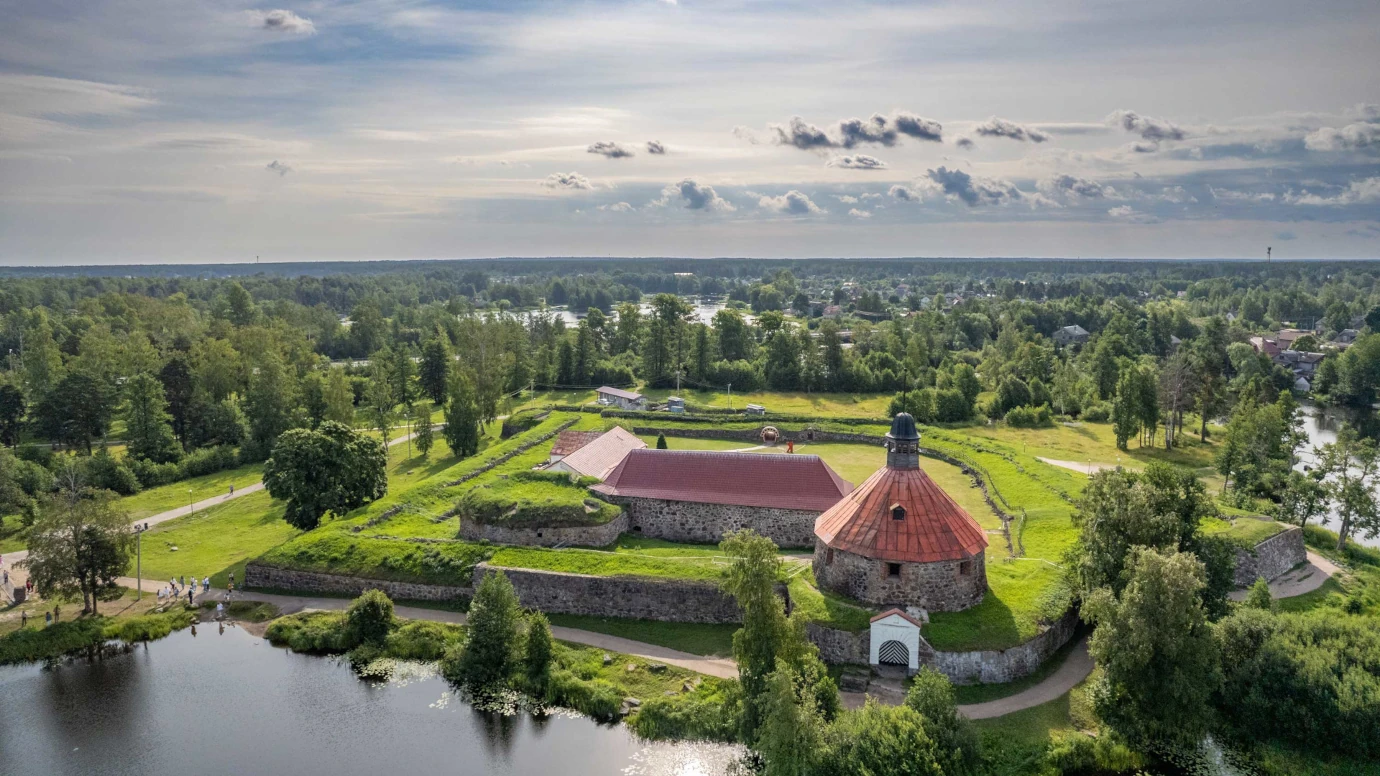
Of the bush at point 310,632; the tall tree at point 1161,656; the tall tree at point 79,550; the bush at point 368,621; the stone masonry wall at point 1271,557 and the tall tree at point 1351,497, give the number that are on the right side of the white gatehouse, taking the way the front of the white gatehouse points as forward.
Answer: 3

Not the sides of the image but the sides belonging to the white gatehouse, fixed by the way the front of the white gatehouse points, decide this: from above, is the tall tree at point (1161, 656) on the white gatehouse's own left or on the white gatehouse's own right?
on the white gatehouse's own left

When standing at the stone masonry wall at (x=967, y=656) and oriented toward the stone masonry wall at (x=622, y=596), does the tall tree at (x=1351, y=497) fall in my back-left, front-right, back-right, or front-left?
back-right

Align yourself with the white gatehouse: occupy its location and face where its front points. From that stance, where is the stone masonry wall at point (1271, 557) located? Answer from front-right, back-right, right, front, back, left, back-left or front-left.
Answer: back-left

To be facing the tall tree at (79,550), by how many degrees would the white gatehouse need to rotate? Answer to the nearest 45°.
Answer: approximately 90° to its right

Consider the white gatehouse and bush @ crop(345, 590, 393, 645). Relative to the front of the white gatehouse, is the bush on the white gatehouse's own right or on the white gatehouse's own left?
on the white gatehouse's own right

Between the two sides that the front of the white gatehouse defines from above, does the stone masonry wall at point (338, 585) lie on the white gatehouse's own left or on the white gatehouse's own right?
on the white gatehouse's own right

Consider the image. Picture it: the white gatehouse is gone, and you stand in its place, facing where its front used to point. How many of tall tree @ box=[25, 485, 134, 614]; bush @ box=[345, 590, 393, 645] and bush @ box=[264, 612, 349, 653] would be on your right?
3

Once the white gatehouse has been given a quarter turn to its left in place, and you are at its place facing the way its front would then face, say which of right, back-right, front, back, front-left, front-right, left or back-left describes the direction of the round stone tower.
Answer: left

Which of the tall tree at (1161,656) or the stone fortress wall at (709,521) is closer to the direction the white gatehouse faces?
the tall tree

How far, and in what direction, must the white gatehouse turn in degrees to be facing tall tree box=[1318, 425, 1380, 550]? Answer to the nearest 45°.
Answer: approximately 135° to its left

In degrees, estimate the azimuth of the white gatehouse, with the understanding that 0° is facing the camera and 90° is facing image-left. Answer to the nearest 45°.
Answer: approximately 0°

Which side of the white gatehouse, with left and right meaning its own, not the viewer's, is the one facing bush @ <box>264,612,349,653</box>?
right
